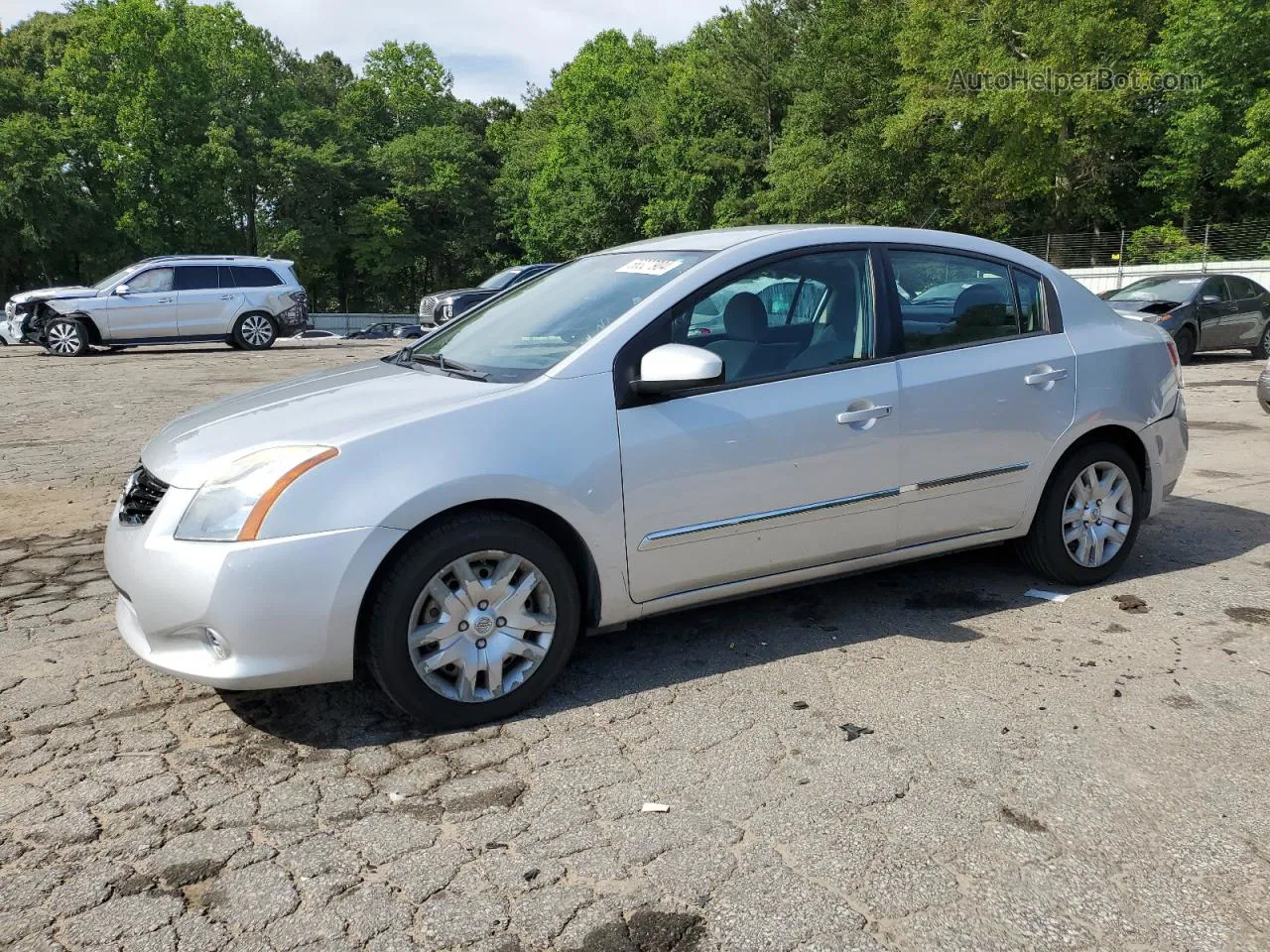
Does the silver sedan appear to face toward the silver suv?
no

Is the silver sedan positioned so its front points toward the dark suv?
no

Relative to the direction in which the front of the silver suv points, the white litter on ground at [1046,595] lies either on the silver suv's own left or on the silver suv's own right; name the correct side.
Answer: on the silver suv's own left

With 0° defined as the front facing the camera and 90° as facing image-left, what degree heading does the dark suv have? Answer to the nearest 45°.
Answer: approximately 45°

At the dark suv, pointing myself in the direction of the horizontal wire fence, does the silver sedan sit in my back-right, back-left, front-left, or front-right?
back-right

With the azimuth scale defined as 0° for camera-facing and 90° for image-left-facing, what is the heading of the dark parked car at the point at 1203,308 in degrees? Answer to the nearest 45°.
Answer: approximately 45°

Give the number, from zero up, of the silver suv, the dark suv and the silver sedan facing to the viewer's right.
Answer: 0

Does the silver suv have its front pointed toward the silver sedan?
no

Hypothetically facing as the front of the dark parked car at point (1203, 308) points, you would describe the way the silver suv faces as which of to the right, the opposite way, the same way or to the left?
the same way

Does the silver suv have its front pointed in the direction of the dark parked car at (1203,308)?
no

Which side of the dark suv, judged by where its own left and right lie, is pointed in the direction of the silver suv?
front

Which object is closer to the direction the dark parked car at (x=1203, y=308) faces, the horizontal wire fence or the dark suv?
the dark suv

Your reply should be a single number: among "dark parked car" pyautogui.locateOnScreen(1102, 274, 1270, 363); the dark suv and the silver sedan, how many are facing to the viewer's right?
0

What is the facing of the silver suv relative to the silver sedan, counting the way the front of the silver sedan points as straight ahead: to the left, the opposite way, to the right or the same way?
the same way

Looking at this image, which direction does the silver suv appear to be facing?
to the viewer's left

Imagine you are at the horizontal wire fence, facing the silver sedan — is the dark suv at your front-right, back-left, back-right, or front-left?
front-right

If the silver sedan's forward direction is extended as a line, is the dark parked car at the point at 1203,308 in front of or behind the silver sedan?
behind
